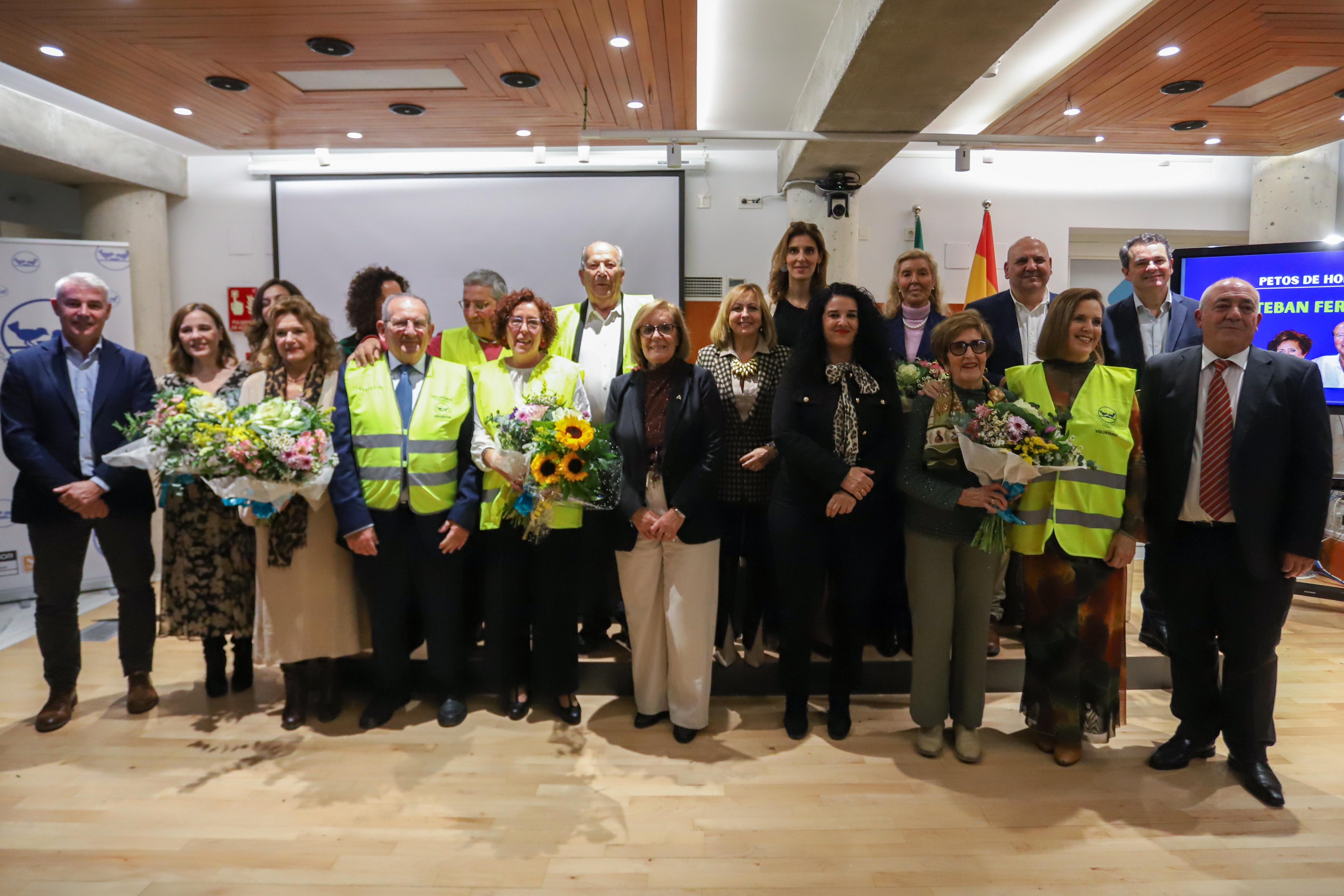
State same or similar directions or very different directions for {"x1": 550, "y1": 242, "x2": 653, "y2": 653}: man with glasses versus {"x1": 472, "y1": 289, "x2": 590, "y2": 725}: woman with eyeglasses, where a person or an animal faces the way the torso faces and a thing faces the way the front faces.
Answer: same or similar directions

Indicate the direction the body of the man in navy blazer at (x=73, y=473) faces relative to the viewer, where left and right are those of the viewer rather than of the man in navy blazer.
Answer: facing the viewer

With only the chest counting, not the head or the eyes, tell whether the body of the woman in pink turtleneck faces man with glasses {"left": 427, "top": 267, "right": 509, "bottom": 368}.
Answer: no

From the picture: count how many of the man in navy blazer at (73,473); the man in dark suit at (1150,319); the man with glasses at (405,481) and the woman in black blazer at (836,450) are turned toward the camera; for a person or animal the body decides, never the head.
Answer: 4

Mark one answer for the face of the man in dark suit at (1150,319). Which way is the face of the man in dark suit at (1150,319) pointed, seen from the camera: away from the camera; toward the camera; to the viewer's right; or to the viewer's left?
toward the camera

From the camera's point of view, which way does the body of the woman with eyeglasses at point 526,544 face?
toward the camera

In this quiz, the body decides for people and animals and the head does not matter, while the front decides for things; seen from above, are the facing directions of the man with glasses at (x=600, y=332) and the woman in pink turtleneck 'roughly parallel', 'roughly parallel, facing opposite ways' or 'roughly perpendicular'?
roughly parallel

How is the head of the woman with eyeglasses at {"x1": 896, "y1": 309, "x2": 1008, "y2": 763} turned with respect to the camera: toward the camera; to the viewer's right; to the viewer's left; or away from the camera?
toward the camera

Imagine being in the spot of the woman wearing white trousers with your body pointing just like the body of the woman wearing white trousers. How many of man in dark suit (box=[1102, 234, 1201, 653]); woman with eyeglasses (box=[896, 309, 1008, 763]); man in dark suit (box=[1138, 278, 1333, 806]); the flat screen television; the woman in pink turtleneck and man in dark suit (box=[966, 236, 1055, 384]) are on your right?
0

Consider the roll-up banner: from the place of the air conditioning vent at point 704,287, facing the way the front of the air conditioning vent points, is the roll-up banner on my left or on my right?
on my right

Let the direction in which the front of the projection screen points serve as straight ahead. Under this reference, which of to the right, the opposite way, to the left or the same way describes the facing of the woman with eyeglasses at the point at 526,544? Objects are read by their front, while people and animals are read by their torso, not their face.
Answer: the same way

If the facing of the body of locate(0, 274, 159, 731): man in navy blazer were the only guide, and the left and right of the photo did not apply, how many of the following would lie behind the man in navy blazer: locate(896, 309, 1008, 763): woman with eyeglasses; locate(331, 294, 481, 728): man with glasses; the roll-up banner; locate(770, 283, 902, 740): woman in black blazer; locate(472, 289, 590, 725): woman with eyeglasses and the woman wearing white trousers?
1

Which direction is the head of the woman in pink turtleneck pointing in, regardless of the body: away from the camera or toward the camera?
toward the camera

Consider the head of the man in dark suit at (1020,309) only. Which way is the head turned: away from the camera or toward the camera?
toward the camera

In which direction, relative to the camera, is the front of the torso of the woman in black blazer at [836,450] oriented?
toward the camera

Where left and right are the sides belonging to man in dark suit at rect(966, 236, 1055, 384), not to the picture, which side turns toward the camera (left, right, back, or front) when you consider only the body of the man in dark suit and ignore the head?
front

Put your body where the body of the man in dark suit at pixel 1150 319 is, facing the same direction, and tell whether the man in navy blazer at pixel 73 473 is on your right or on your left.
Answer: on your right

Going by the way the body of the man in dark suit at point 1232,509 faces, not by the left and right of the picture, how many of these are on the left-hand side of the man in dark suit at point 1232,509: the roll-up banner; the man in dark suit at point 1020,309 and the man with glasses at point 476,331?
0

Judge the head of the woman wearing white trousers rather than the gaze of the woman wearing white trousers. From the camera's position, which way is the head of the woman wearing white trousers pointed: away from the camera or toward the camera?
toward the camera

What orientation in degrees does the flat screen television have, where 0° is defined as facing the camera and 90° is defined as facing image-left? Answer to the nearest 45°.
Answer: approximately 0°

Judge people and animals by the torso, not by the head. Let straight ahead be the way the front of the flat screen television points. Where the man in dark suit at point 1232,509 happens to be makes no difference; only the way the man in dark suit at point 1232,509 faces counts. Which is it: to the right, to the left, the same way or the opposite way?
the same way

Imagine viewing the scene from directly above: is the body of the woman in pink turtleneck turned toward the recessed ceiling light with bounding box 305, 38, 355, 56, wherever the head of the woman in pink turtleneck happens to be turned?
no

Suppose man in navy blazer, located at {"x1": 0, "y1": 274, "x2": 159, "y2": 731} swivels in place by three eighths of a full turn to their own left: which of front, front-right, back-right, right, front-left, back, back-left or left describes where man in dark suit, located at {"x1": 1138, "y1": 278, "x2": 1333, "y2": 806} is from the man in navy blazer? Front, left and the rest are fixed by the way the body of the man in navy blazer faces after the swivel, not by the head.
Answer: right
